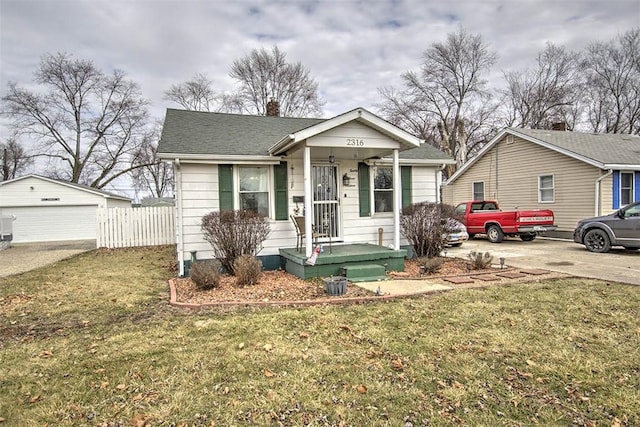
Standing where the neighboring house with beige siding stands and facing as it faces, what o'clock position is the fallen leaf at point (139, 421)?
The fallen leaf is roughly at 2 o'clock from the neighboring house with beige siding.

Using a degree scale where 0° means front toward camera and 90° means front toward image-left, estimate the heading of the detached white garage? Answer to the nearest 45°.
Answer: approximately 0°

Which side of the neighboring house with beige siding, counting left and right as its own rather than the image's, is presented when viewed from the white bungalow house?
right

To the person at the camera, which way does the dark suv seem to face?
facing to the left of the viewer

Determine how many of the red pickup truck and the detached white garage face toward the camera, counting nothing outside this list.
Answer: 1

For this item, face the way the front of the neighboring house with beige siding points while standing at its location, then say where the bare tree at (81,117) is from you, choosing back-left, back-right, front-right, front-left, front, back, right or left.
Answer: back-right

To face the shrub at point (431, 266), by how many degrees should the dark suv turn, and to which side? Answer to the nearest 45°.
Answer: approximately 45° to its left

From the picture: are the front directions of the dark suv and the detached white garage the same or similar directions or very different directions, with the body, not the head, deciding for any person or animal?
very different directions

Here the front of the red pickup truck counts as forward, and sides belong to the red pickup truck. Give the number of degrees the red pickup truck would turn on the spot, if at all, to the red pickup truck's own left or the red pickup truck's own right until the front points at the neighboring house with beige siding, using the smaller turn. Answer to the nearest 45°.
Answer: approximately 90° to the red pickup truck's own right

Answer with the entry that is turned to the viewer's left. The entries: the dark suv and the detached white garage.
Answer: the dark suv

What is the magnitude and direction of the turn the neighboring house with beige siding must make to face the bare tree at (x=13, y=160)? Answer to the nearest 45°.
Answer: approximately 135° to its right

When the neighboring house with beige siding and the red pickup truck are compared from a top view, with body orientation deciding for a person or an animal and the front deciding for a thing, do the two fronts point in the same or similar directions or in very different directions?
very different directions

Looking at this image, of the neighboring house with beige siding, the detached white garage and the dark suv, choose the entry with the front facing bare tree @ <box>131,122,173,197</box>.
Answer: the dark suv
